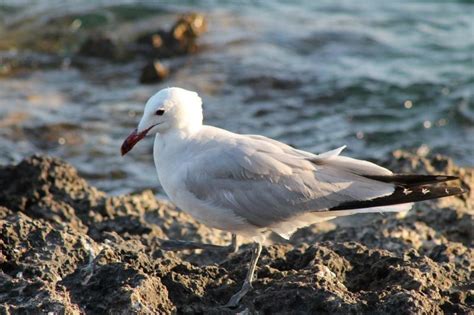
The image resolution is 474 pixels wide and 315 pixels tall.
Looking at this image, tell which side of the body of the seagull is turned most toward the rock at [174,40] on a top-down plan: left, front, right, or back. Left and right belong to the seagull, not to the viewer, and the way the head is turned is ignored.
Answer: right

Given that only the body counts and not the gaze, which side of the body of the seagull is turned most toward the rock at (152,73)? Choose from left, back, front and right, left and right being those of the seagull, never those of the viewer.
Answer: right

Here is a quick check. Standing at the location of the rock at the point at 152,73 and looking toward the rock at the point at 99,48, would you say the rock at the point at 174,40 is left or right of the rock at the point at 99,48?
right

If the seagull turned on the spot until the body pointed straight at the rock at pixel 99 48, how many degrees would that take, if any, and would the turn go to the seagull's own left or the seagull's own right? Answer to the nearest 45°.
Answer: approximately 45° to the seagull's own right

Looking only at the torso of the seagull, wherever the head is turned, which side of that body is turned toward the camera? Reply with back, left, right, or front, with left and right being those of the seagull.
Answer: left
